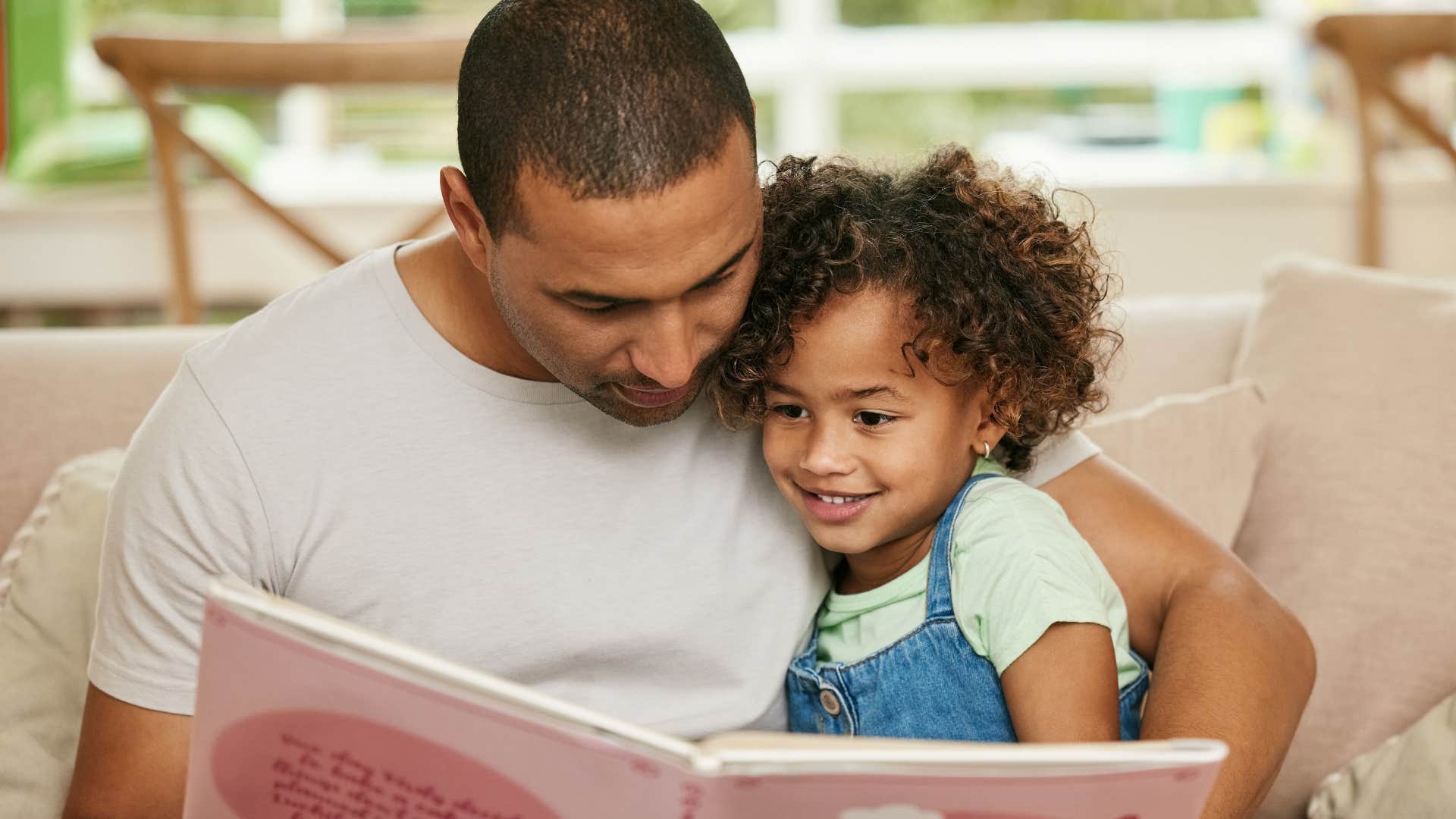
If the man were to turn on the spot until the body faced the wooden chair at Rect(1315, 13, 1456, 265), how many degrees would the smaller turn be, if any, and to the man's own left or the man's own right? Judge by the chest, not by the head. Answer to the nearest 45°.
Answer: approximately 135° to the man's own left

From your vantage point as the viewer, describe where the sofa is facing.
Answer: facing the viewer

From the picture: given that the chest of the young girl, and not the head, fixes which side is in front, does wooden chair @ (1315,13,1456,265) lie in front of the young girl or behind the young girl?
behind

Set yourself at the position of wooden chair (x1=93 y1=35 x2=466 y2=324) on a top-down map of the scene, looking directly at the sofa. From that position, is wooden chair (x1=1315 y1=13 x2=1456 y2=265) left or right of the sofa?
left

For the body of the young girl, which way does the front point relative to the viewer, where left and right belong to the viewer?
facing the viewer and to the left of the viewer

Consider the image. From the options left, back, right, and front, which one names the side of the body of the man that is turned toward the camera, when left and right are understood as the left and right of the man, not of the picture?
front

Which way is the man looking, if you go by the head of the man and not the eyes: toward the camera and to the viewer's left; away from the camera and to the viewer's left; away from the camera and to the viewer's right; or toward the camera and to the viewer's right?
toward the camera and to the viewer's right
